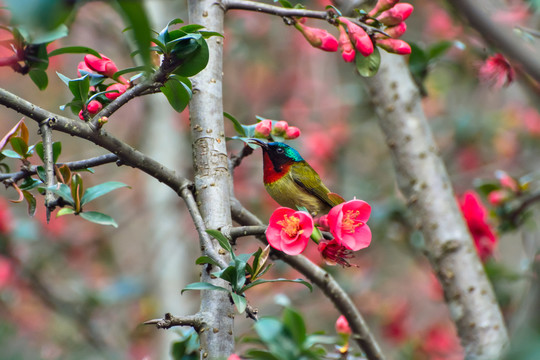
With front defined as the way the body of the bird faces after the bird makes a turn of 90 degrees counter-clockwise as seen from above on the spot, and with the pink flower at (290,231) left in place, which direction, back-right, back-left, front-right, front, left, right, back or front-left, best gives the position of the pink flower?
front

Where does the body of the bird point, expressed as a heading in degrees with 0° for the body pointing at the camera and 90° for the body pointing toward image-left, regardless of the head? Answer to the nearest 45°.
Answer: approximately 90°
